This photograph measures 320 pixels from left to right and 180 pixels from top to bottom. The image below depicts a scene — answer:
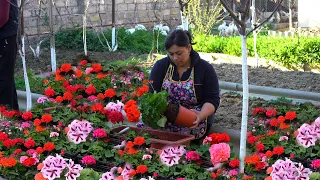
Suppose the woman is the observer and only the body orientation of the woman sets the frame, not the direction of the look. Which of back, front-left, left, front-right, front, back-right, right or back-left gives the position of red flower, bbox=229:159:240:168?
front-left

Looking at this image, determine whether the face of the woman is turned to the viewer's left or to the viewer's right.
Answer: to the viewer's left

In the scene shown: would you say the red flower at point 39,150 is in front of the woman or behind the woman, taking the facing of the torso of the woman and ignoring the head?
in front

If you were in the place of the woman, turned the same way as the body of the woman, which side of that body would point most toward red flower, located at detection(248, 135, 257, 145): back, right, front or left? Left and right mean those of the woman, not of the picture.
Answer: left

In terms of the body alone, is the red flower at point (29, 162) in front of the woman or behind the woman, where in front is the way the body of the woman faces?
in front

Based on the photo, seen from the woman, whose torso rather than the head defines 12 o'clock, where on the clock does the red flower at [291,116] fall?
The red flower is roughly at 8 o'clock from the woman.

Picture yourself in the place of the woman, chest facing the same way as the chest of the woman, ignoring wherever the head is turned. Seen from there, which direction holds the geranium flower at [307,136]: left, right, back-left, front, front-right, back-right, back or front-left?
left

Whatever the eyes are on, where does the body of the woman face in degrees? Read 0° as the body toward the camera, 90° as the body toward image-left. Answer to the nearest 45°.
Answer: approximately 45°

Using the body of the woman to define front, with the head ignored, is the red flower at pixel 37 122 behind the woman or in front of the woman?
in front

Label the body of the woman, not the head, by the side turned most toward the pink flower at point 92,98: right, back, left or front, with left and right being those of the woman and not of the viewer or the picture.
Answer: right
